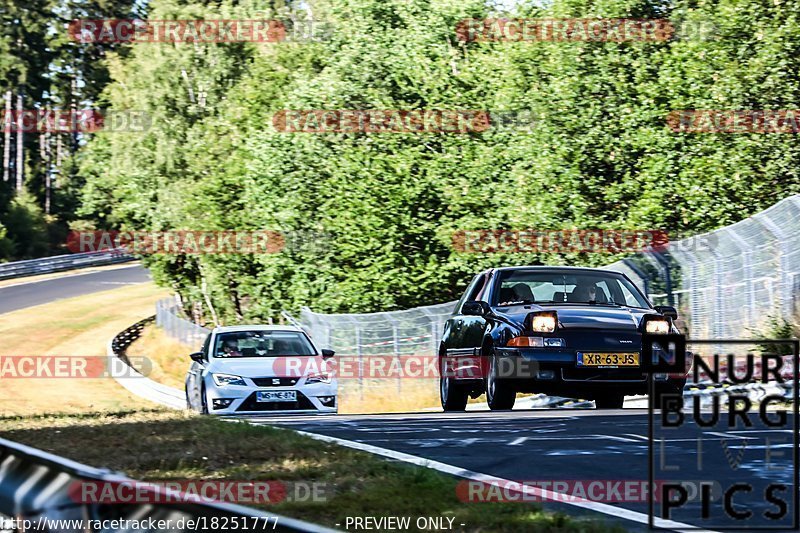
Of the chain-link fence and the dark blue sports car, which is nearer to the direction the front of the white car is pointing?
the dark blue sports car

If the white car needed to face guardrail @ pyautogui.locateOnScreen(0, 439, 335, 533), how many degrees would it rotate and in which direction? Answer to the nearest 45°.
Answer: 0° — it already faces it

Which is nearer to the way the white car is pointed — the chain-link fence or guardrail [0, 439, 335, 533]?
the guardrail

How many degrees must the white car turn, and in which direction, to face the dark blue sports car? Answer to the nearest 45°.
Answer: approximately 45° to its left

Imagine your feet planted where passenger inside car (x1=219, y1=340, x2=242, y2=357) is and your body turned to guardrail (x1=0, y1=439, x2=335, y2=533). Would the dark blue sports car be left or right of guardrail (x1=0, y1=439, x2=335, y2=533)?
left

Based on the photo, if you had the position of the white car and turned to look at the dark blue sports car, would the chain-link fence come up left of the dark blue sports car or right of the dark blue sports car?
left

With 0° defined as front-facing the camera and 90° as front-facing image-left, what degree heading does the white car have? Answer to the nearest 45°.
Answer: approximately 0°

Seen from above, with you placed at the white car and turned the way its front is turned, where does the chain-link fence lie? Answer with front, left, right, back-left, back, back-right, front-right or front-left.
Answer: left
